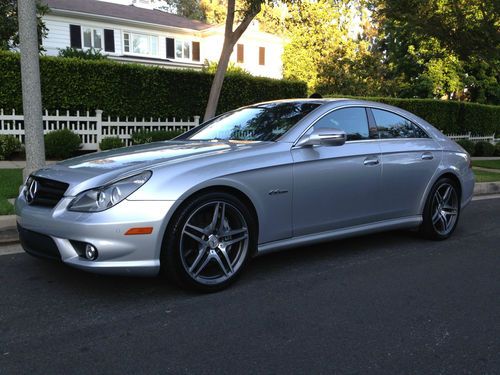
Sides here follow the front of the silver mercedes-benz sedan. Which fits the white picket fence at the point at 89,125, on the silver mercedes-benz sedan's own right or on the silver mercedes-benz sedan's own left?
on the silver mercedes-benz sedan's own right

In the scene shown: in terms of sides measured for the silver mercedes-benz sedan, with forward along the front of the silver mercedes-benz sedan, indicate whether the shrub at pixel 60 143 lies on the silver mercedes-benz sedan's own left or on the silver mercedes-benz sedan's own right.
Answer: on the silver mercedes-benz sedan's own right

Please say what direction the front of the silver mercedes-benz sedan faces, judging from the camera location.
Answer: facing the viewer and to the left of the viewer

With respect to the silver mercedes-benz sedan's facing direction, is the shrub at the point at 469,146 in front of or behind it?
behind

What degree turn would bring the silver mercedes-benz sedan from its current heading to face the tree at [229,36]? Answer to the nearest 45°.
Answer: approximately 135° to its right

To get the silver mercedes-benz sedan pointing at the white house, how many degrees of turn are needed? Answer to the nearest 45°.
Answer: approximately 135° to its right

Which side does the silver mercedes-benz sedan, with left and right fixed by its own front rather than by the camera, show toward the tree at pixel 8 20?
right

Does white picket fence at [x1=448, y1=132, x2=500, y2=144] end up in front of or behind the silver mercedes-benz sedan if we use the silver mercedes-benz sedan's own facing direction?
behind

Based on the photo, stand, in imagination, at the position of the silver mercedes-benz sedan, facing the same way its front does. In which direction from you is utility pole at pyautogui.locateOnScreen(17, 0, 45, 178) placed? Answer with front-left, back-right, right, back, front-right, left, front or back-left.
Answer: right

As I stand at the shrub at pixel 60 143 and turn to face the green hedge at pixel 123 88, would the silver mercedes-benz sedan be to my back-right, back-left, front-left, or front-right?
back-right
